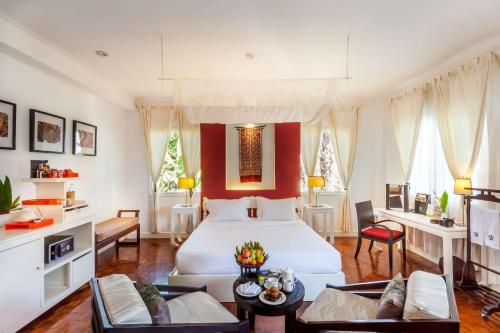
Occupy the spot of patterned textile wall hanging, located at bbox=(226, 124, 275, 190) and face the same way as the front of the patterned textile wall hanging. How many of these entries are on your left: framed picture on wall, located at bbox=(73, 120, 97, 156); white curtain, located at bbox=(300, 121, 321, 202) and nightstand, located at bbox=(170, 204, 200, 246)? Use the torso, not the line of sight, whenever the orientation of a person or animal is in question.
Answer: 1

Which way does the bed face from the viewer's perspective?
toward the camera

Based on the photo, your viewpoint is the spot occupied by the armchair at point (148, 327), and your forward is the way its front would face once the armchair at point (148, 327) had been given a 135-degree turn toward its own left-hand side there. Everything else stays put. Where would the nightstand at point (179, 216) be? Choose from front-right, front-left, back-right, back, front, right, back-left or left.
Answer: front-right

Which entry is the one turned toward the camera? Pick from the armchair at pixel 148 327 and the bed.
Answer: the bed

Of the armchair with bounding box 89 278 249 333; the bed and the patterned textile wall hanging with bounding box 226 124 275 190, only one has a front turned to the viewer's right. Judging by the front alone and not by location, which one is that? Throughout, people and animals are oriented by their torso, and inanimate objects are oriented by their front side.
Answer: the armchair

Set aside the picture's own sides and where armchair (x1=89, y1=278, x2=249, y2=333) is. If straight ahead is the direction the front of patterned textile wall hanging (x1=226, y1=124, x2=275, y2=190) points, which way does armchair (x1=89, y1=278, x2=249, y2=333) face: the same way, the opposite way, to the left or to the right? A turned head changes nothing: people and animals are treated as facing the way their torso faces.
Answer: to the left

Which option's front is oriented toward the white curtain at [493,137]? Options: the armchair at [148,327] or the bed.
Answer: the armchair

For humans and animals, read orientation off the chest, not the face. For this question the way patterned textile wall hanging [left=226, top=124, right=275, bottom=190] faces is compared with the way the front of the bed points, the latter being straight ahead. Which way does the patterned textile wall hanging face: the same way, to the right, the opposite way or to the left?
the same way

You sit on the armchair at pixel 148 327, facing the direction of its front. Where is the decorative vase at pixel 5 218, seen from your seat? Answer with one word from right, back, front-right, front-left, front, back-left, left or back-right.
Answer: back-left

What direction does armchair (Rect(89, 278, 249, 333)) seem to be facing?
to the viewer's right

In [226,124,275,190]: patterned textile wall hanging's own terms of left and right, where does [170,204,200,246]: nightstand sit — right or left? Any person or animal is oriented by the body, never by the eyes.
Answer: on its right

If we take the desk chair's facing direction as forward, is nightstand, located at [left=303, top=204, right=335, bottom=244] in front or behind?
behind

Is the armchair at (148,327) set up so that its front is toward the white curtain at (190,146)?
no

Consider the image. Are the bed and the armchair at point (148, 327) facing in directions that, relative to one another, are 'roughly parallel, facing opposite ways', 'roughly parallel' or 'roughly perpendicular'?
roughly perpendicular

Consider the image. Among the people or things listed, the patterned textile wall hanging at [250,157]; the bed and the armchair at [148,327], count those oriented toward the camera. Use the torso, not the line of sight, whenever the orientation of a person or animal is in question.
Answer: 2

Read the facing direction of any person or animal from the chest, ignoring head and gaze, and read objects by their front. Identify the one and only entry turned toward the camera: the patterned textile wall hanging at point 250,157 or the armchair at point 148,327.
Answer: the patterned textile wall hanging

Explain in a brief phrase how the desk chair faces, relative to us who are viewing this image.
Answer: facing the viewer and to the right of the viewer

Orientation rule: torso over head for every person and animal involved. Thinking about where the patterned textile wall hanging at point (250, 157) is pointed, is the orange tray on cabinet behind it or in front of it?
in front
